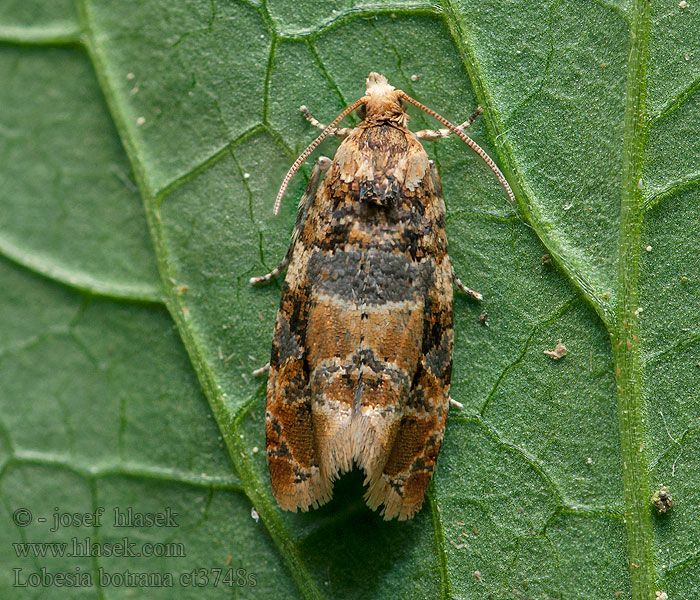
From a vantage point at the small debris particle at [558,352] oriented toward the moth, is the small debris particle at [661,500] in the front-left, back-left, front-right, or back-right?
back-left

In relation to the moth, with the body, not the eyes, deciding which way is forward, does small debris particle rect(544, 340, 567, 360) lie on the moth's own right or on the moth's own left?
on the moth's own right

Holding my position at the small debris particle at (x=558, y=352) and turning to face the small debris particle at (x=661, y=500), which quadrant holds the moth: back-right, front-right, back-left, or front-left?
back-right

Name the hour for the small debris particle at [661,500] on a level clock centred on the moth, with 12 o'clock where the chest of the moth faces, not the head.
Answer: The small debris particle is roughly at 3 o'clock from the moth.

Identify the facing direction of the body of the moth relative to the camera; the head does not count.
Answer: away from the camera
